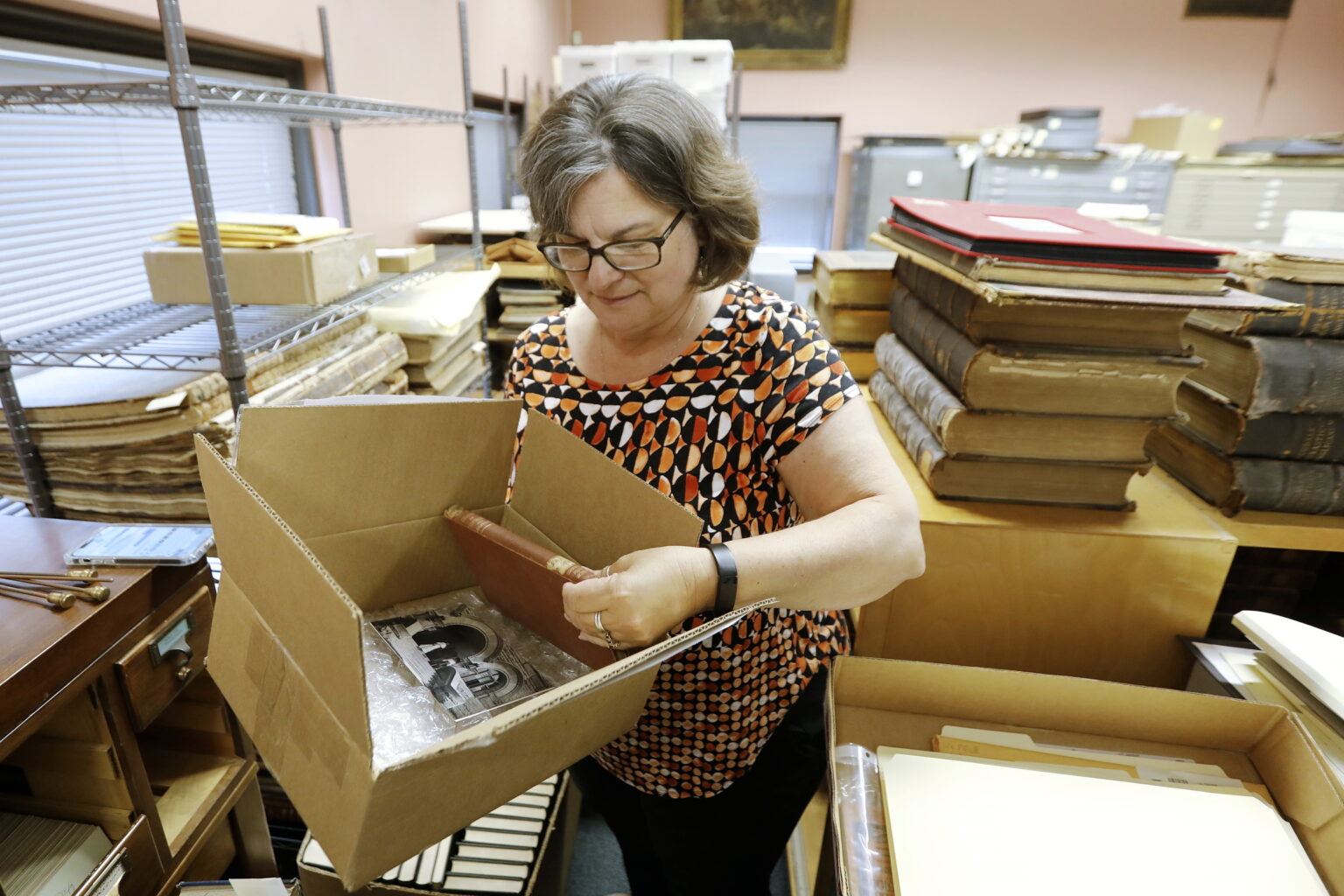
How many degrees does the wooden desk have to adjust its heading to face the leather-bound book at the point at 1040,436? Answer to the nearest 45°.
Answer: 0° — it already faces it

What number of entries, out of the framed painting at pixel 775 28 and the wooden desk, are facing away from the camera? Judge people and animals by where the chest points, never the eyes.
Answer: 0

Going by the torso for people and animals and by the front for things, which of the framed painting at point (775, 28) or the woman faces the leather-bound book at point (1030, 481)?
the framed painting

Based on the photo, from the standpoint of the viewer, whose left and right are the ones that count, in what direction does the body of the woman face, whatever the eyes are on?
facing the viewer and to the left of the viewer

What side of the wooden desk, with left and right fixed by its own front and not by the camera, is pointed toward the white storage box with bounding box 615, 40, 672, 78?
left

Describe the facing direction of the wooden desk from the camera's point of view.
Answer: facing the viewer and to the right of the viewer

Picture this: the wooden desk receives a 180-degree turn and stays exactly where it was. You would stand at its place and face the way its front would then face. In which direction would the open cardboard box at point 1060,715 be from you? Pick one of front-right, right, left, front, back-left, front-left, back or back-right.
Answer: back

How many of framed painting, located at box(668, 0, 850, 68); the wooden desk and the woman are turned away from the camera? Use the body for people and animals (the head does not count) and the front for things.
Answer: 0

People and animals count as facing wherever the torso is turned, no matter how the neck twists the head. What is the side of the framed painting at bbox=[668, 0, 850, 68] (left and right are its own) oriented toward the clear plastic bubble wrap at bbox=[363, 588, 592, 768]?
front

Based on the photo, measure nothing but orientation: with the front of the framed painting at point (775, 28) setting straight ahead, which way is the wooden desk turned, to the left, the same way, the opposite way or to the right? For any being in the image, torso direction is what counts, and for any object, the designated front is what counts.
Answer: to the left

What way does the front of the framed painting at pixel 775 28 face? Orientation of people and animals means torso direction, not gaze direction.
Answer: toward the camera

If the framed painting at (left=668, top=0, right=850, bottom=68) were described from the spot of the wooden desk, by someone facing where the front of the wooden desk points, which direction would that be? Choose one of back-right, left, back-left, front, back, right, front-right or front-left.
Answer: left

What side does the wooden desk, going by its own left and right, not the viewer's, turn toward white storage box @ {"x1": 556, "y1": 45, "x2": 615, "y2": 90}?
left

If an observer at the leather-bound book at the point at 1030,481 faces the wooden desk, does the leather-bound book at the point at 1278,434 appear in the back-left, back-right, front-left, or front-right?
back-left

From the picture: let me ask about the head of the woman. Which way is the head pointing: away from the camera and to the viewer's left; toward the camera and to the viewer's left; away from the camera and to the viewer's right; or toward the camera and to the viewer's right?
toward the camera and to the viewer's left

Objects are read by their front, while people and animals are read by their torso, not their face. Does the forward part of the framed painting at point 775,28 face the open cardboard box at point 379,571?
yes

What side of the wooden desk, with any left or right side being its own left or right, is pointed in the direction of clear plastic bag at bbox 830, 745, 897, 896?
front
